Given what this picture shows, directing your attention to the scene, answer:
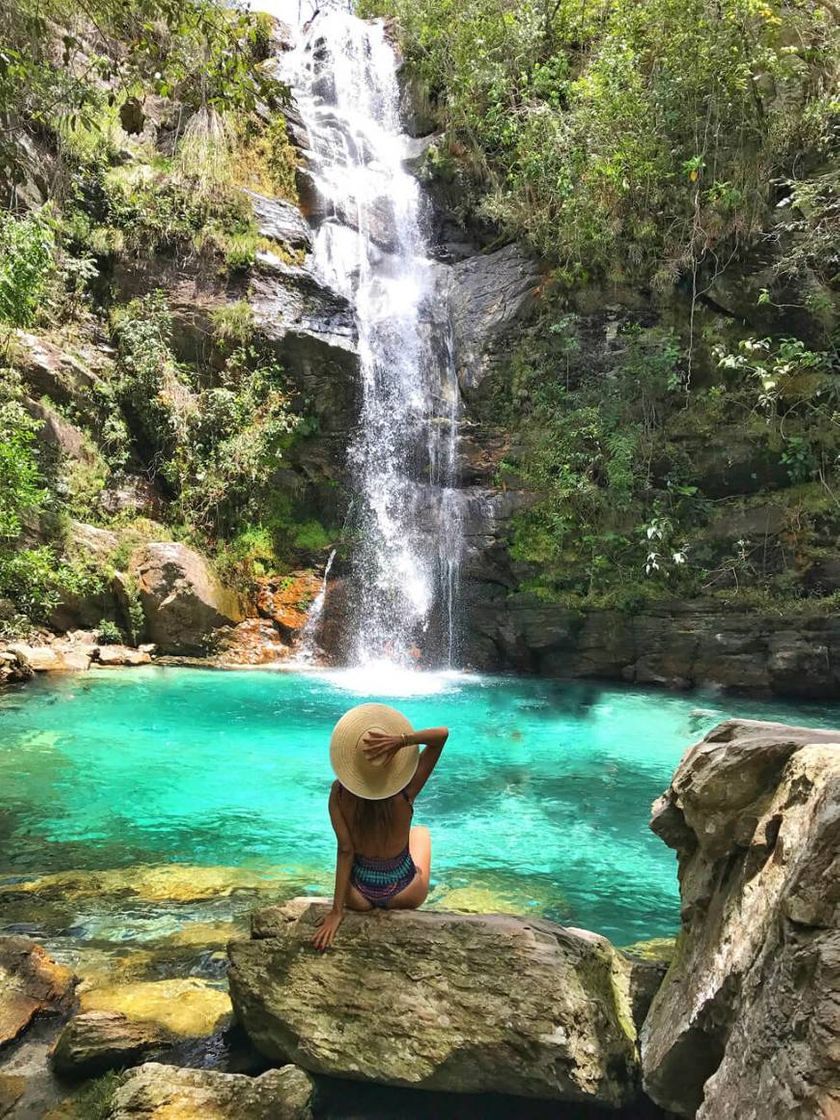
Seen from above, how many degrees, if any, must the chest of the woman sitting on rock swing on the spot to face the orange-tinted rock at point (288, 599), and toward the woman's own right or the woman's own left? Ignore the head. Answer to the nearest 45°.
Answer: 0° — they already face it

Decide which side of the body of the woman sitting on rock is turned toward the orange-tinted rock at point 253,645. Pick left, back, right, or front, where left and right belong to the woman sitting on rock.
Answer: front

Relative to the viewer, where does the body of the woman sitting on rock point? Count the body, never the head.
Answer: away from the camera

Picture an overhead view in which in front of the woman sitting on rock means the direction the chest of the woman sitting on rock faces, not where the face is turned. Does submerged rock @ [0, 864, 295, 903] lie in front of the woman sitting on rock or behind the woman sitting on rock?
in front

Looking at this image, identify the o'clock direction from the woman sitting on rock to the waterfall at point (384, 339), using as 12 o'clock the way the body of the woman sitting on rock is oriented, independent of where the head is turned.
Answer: The waterfall is roughly at 12 o'clock from the woman sitting on rock.

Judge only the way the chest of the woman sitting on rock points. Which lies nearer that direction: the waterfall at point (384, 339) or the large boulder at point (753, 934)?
the waterfall

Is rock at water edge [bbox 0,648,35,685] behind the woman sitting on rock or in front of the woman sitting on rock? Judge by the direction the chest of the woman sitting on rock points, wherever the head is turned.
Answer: in front

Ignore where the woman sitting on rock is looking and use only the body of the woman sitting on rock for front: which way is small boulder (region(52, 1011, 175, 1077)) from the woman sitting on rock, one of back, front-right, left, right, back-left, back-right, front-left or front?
left

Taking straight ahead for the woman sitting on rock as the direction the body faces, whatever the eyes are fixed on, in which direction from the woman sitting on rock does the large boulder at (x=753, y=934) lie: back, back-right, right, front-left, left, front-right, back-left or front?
back-right

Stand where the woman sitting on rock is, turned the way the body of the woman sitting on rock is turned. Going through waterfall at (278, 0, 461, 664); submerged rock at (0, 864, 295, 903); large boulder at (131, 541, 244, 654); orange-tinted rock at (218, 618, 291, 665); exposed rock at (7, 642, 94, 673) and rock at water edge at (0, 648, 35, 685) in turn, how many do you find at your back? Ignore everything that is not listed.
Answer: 0

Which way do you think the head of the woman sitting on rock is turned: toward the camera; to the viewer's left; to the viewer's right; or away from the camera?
away from the camera

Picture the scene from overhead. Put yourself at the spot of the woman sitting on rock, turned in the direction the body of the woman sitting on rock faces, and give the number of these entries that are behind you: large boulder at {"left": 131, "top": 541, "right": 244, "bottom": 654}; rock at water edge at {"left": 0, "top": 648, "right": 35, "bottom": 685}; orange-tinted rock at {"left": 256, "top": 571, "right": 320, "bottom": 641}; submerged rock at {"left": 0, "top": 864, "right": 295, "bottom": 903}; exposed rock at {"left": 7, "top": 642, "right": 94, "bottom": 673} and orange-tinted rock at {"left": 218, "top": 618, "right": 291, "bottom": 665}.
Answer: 0

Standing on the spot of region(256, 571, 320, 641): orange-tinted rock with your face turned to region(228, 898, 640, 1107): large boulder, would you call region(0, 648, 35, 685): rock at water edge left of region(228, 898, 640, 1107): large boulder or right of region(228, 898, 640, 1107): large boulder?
right

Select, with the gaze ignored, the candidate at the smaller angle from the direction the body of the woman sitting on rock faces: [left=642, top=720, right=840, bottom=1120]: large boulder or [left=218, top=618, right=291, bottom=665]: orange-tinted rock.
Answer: the orange-tinted rock

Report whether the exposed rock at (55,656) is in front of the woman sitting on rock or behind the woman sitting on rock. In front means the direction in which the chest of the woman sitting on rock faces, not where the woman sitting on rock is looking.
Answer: in front

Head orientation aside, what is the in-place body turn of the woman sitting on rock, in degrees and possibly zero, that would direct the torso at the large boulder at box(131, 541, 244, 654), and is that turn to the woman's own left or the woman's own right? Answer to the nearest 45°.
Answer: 0° — they already face it
